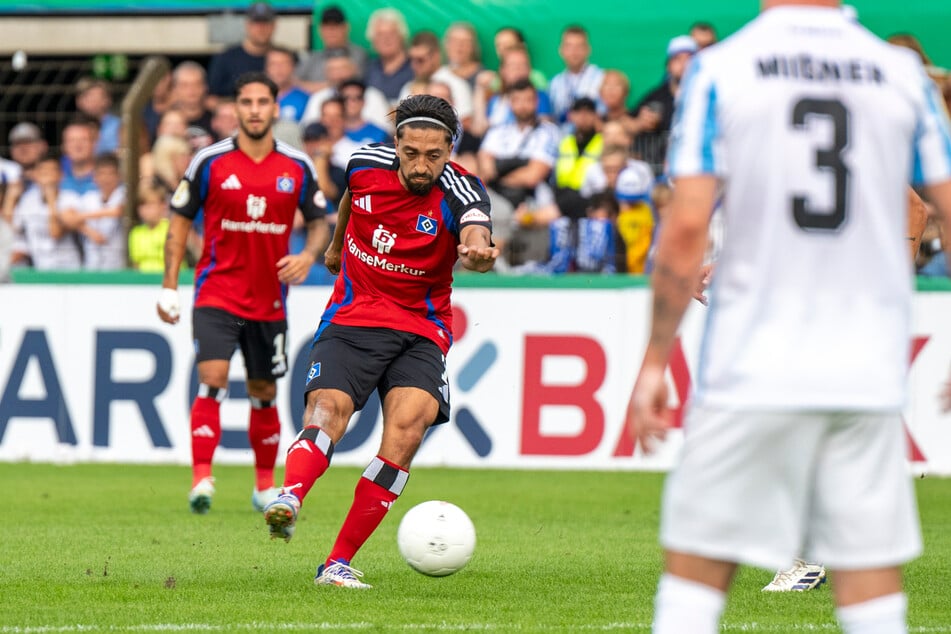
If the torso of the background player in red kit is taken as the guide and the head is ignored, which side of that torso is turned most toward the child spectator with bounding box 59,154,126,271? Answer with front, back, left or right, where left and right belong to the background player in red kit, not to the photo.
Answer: back

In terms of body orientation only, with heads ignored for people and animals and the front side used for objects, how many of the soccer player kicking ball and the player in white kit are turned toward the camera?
1

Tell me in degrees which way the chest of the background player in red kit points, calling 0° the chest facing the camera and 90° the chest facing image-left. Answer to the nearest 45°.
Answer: approximately 0°

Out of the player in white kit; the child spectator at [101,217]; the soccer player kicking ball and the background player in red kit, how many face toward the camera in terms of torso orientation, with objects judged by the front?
3

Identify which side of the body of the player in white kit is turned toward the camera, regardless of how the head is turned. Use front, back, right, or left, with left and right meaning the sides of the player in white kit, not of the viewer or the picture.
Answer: back

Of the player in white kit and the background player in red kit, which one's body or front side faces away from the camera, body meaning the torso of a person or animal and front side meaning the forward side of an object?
the player in white kit

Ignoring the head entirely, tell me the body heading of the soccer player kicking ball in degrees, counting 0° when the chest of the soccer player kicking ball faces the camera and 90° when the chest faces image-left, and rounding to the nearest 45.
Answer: approximately 0°

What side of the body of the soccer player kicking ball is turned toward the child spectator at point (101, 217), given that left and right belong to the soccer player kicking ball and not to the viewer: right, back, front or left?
back

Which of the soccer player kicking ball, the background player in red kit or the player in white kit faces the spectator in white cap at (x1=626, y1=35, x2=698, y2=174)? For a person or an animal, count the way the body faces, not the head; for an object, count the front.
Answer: the player in white kit

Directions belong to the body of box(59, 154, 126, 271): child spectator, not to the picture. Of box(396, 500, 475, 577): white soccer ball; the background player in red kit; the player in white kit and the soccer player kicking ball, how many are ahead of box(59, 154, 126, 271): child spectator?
4
